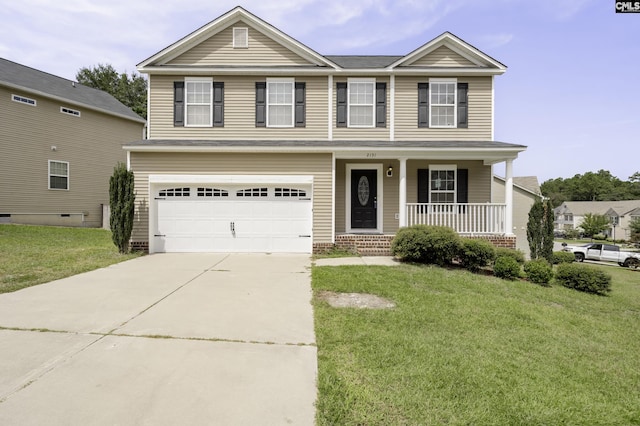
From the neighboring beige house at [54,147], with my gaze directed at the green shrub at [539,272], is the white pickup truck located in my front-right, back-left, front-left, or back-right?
front-left

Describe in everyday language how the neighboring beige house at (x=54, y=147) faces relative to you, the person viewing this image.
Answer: facing the viewer and to the left of the viewer

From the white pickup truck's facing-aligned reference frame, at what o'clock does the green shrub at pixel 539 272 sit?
The green shrub is roughly at 9 o'clock from the white pickup truck.

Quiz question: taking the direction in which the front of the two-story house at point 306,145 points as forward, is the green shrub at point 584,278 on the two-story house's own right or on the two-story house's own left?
on the two-story house's own left

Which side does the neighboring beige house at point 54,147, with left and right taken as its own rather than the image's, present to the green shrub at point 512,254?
left

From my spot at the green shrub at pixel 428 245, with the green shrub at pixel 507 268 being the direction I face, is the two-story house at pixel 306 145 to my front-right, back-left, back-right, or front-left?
back-left

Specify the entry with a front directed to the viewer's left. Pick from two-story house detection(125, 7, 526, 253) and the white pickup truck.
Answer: the white pickup truck

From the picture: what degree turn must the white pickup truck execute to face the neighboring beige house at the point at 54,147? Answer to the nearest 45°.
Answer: approximately 45° to its left

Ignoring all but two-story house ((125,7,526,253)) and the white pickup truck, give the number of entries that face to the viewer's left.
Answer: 1

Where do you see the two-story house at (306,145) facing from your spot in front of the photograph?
facing the viewer

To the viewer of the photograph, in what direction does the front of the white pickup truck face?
facing to the left of the viewer
